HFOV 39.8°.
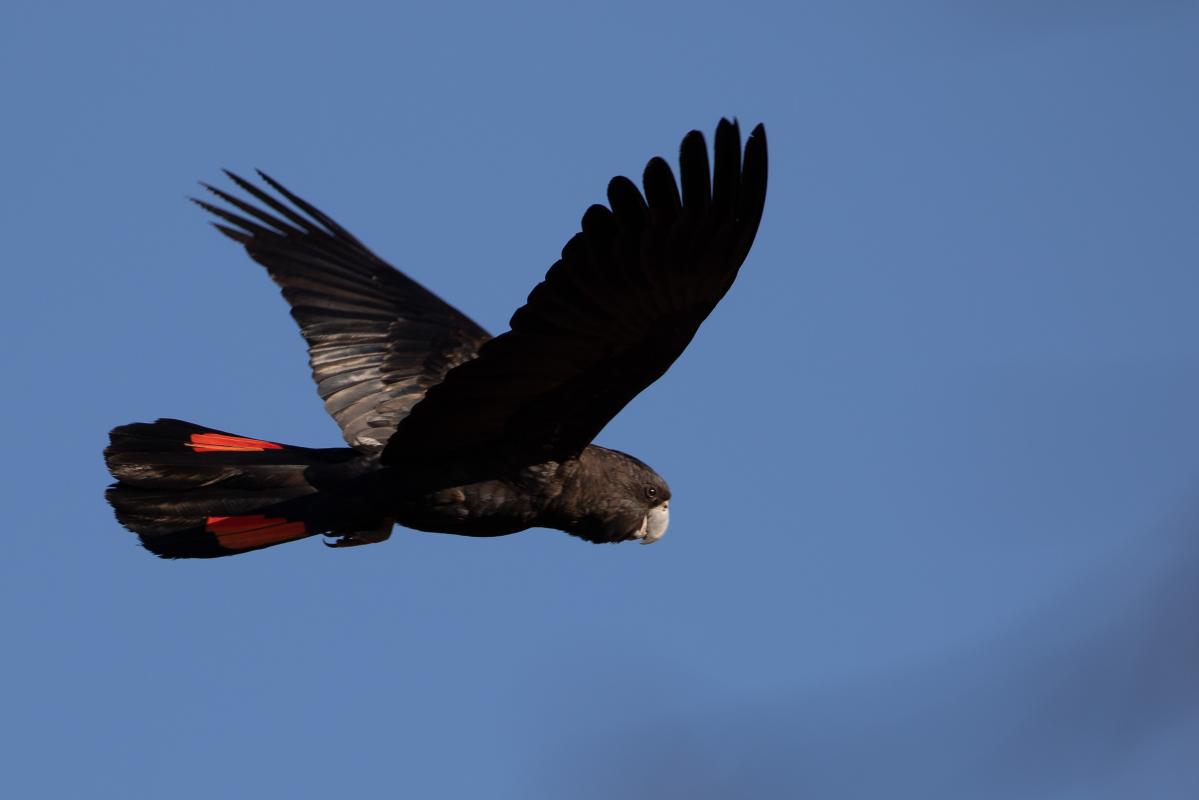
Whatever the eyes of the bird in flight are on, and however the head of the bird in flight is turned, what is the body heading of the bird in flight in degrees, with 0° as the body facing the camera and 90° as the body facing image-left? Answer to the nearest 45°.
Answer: approximately 270°
